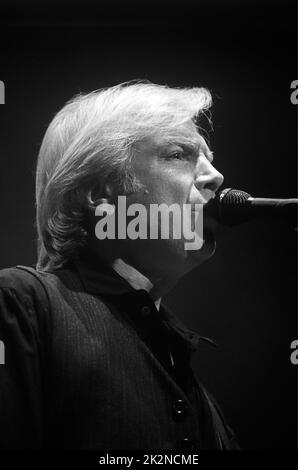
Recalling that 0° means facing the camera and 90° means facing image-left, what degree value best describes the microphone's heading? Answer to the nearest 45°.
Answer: approximately 90°

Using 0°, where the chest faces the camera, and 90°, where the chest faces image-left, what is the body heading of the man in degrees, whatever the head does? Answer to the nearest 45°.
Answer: approximately 315°

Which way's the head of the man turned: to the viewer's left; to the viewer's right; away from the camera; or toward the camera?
to the viewer's right

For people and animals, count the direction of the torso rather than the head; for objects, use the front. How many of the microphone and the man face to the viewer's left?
1
